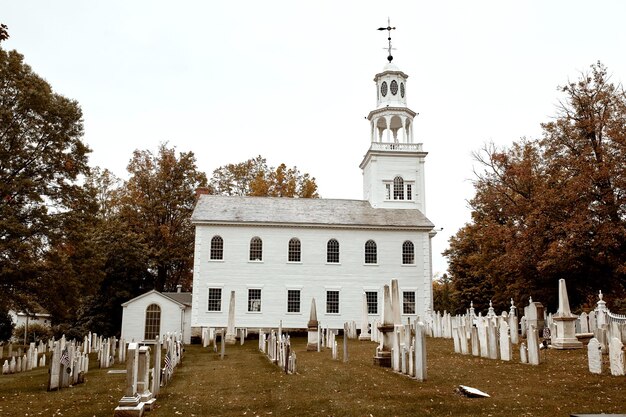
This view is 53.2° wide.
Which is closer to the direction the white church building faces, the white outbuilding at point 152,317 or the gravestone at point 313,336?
the gravestone

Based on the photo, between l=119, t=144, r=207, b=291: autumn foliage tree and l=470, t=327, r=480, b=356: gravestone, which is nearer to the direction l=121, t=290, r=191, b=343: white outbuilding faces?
the gravestone

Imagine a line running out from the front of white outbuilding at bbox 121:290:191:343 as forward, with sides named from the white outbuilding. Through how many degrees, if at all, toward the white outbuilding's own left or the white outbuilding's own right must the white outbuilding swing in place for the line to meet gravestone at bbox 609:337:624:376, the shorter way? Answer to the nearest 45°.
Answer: approximately 45° to the white outbuilding's own left

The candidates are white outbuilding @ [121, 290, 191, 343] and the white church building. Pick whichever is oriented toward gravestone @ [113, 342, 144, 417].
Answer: the white outbuilding

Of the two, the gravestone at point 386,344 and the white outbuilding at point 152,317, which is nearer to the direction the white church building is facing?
the gravestone

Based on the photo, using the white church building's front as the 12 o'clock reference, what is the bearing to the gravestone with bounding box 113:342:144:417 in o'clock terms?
The gravestone is roughly at 3 o'clock from the white church building.

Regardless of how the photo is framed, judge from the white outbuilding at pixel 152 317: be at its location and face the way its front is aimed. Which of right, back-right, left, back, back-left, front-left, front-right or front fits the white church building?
left

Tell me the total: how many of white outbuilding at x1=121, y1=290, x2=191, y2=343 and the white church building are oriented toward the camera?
1

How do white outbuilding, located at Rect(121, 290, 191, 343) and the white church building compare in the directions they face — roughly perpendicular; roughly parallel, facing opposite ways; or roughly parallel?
roughly perpendicular

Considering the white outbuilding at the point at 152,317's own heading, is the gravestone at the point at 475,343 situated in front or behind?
in front

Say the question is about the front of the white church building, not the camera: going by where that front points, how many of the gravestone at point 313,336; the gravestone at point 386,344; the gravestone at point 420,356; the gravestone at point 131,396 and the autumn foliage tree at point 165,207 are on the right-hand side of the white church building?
4

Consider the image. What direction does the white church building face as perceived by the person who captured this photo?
facing to the right of the viewer

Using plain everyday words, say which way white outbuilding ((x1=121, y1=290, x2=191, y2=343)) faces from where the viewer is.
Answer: facing the viewer
